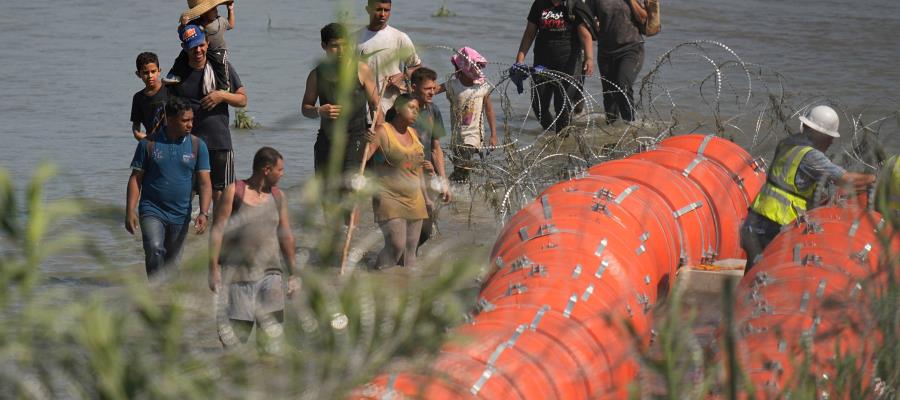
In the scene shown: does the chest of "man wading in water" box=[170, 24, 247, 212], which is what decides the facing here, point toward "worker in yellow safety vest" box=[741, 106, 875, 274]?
no

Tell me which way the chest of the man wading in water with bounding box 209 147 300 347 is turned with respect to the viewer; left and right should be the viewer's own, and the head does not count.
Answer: facing the viewer

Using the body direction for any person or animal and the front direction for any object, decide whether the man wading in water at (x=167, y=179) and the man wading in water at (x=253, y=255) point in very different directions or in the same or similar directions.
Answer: same or similar directions

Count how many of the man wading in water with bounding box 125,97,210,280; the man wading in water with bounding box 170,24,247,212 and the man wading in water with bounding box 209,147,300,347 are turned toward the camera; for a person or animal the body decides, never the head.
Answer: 3

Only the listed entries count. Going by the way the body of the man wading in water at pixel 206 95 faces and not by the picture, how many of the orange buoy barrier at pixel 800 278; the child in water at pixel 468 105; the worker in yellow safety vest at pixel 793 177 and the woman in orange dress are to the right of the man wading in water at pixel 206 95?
0

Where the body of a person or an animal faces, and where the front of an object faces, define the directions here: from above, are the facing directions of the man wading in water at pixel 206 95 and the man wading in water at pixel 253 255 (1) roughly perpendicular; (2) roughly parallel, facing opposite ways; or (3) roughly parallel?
roughly parallel

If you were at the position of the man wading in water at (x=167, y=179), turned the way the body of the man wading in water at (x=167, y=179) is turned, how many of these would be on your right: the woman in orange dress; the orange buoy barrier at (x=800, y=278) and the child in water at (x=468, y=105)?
0

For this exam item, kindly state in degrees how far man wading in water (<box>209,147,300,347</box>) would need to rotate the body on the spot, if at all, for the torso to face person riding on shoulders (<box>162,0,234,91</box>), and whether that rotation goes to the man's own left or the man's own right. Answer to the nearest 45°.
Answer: approximately 180°

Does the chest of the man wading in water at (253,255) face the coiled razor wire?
no

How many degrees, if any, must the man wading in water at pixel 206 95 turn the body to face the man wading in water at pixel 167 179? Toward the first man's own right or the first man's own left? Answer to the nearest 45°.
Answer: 0° — they already face them

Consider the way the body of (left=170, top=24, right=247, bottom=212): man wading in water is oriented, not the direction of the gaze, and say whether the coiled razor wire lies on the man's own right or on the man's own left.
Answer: on the man's own left

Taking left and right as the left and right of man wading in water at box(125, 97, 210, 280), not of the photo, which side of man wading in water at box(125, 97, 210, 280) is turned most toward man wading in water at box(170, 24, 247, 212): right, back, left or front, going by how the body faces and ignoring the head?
back

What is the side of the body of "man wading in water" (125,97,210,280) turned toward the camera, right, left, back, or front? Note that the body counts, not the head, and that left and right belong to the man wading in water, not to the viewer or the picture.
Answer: front

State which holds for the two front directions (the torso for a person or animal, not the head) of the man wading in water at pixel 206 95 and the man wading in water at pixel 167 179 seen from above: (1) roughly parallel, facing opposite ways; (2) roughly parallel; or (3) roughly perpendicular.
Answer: roughly parallel

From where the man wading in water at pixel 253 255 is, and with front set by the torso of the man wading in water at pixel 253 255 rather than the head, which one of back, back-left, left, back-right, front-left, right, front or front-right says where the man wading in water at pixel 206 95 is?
back

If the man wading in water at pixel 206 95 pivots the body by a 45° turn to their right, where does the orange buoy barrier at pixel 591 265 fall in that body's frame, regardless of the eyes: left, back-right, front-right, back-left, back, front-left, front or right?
left
